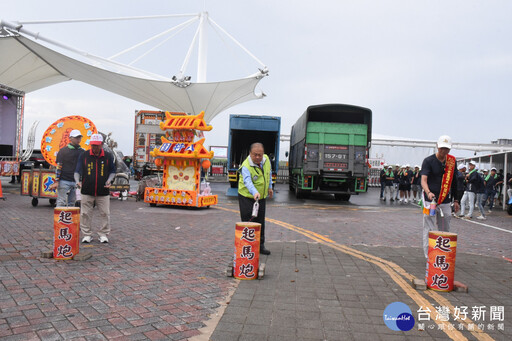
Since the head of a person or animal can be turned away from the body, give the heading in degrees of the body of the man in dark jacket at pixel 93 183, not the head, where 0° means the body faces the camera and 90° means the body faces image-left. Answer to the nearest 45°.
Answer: approximately 0°

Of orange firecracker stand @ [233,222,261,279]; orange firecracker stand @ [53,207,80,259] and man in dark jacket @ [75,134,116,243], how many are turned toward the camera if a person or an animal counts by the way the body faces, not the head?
3

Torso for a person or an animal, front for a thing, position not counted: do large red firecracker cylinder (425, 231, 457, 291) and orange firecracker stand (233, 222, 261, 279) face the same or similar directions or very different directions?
same or similar directions

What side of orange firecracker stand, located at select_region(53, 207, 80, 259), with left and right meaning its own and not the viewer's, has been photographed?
front

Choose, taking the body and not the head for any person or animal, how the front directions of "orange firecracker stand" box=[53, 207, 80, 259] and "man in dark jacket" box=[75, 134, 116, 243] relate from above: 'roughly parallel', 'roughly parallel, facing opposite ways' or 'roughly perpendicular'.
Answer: roughly parallel

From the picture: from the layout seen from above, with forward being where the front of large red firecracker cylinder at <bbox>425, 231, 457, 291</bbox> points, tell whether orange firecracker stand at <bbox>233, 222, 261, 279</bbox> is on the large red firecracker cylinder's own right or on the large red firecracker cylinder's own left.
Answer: on the large red firecracker cylinder's own right

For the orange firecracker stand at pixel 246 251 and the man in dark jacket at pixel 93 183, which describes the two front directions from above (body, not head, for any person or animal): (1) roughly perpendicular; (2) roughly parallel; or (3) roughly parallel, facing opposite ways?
roughly parallel

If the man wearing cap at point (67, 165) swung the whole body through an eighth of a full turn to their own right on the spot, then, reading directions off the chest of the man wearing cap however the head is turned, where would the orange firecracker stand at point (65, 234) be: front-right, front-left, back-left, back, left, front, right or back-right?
front

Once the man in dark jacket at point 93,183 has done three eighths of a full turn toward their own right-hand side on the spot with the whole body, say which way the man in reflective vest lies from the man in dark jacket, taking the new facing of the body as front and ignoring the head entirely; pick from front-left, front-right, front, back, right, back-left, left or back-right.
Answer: back

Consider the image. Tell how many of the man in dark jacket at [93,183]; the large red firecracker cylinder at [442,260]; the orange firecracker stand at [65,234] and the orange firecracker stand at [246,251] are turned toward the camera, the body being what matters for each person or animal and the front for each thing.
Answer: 4

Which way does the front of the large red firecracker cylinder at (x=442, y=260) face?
toward the camera

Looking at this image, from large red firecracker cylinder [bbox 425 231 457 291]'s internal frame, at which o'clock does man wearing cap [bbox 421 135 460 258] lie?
The man wearing cap is roughly at 6 o'clock from the large red firecracker cylinder.

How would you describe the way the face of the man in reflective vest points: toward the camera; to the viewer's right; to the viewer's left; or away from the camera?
toward the camera

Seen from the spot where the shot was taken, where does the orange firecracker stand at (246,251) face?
facing the viewer
